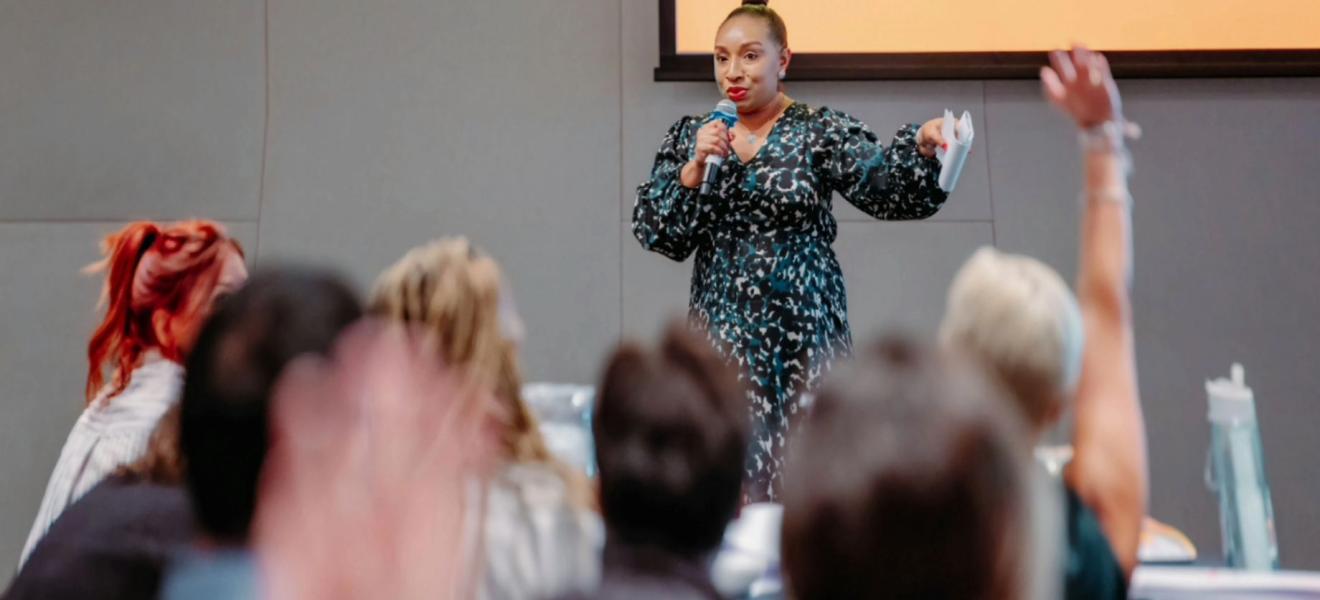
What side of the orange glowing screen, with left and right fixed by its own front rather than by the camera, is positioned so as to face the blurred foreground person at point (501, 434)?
front

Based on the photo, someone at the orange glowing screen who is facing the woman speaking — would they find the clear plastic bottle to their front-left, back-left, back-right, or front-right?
front-left

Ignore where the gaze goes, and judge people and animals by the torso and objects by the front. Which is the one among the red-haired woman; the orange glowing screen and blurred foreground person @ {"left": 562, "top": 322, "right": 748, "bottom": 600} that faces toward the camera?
the orange glowing screen

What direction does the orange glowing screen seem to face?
toward the camera

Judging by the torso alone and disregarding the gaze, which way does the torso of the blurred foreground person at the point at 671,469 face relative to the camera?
away from the camera

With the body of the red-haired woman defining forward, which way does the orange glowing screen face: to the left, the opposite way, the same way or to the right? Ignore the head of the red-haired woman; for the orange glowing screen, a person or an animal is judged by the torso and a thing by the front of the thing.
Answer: the opposite way

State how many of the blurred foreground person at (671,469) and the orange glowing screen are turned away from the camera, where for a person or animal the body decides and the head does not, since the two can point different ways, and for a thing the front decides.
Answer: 1

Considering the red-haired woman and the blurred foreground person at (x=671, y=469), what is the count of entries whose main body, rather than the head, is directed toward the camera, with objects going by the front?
0

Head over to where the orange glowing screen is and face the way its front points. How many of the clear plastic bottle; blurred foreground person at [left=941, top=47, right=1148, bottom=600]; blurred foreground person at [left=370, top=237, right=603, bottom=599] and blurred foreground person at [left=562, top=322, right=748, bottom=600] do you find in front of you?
4

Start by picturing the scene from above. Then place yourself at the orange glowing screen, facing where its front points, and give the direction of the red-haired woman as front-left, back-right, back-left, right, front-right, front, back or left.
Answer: front-right

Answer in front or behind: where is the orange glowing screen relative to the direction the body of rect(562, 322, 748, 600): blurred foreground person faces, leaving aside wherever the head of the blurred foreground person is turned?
in front

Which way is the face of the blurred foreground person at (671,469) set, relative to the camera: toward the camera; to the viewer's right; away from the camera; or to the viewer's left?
away from the camera

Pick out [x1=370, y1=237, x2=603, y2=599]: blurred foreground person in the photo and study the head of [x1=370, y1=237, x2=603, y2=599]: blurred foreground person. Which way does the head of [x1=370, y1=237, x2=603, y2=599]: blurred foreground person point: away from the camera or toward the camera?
away from the camera

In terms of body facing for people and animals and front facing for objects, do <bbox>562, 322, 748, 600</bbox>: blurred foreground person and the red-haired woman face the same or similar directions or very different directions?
same or similar directions

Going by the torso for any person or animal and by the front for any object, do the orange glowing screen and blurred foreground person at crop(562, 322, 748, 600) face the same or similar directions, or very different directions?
very different directions

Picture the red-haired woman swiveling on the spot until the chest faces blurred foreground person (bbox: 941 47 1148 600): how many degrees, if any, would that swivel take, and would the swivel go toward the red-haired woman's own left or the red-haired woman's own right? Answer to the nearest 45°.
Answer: approximately 90° to the red-haired woman's own right

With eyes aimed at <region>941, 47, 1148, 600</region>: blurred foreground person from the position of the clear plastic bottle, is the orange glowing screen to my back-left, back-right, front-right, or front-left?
back-right
